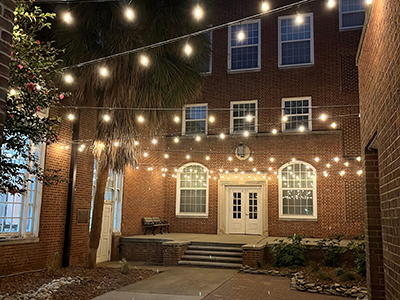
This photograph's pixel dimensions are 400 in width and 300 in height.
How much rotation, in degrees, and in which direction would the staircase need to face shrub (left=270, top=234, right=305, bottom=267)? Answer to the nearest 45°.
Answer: approximately 45° to its left

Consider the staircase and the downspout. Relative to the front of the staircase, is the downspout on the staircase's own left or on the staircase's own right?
on the staircase's own right

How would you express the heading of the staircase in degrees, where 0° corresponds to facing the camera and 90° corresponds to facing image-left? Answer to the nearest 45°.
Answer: approximately 0°

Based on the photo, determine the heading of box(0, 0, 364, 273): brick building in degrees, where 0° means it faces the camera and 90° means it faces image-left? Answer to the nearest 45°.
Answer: approximately 0°

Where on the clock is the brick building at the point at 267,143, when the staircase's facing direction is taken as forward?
The brick building is roughly at 7 o'clock from the staircase.

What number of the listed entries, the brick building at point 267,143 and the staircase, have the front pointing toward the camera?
2

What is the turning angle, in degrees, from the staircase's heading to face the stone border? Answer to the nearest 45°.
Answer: approximately 45° to its left

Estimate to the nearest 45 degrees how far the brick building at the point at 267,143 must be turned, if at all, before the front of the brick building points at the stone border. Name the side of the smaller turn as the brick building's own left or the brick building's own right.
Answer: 0° — it already faces it

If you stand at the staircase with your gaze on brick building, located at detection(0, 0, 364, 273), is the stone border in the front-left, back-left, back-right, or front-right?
back-right

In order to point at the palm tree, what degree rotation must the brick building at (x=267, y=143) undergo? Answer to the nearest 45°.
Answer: approximately 45° to its right

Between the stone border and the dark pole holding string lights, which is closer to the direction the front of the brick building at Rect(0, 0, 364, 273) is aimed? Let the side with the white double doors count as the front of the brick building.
the stone border

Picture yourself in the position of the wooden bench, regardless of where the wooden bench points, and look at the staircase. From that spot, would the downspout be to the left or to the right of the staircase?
right
